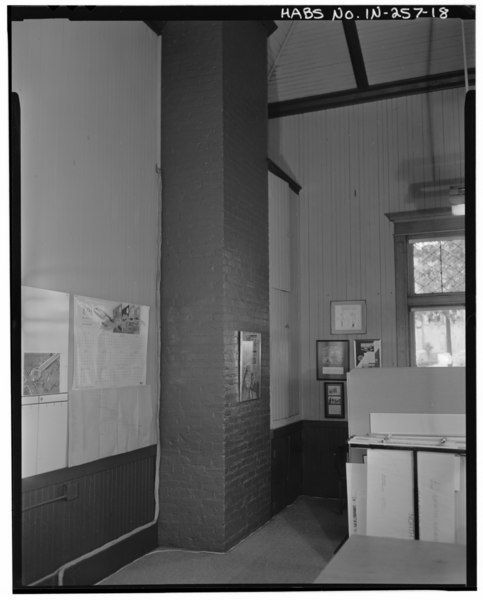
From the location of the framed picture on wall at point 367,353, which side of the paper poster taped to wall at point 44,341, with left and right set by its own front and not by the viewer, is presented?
left

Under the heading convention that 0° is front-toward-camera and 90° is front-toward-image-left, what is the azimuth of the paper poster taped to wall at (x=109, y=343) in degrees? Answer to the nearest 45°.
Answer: approximately 315°

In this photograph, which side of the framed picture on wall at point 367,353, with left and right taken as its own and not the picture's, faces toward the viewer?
front

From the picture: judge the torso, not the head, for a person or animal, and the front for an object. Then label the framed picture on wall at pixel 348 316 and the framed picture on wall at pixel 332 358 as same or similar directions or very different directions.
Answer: same or similar directions

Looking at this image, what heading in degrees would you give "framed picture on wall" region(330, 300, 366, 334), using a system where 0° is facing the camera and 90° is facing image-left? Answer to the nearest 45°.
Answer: approximately 0°

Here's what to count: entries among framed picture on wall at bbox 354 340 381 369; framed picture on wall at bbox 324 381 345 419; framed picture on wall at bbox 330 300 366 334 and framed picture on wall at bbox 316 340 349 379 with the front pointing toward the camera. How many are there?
4

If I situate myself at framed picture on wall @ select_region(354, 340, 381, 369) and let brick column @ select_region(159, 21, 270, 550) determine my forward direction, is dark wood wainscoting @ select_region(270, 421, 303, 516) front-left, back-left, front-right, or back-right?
front-right

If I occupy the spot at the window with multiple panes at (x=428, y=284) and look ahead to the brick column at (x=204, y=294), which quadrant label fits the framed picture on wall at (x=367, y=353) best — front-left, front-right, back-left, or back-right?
front-right

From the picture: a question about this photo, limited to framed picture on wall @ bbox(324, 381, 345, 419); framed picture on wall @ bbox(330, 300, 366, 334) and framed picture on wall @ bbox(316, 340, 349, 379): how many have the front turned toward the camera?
3

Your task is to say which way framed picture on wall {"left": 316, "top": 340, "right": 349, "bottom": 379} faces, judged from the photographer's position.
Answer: facing the viewer

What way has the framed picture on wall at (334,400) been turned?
toward the camera

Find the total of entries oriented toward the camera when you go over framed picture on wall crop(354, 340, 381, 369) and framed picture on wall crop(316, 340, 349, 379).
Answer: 2

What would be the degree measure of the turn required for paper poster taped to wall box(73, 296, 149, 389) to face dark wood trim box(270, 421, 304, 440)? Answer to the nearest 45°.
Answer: approximately 90° to its left

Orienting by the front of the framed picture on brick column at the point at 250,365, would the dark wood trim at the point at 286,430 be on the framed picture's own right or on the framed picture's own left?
on the framed picture's own left
